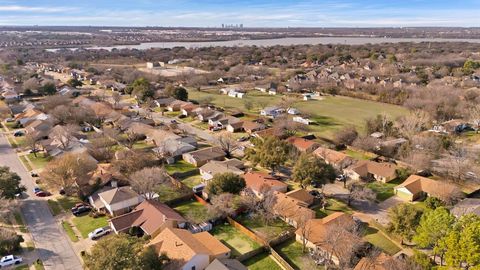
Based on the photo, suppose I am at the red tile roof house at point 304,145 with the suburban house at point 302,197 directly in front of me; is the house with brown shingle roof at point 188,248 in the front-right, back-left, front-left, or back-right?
front-right

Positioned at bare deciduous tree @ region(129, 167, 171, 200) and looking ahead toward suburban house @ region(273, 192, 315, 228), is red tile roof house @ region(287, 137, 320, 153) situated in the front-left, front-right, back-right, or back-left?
front-left

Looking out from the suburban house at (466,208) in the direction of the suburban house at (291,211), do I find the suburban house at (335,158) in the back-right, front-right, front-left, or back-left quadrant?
front-right

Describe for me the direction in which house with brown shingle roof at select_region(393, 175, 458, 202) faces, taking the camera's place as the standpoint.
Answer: facing the viewer and to the left of the viewer

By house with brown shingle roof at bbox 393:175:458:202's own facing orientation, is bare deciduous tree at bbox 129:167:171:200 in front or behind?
in front

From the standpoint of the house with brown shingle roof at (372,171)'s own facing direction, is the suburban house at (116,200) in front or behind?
in front

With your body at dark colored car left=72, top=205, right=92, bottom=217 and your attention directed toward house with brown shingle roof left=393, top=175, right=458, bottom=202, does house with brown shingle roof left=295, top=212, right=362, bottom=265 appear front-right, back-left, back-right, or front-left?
front-right

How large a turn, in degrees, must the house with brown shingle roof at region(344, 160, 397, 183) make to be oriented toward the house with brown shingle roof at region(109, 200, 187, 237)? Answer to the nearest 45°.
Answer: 0° — it already faces it

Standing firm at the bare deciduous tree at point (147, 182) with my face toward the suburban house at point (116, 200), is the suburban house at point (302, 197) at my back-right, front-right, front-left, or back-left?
back-left

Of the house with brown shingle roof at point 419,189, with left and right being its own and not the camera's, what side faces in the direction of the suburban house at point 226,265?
front

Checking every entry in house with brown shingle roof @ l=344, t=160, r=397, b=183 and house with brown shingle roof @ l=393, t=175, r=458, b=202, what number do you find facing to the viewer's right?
0

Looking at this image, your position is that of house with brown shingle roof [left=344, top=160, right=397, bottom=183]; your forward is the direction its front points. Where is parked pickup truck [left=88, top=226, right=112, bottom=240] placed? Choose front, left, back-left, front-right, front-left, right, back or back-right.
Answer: front

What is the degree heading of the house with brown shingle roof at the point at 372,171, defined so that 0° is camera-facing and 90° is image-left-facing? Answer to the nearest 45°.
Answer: approximately 45°

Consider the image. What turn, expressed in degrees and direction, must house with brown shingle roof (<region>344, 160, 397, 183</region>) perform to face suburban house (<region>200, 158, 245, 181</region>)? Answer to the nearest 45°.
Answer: approximately 45° to its right
